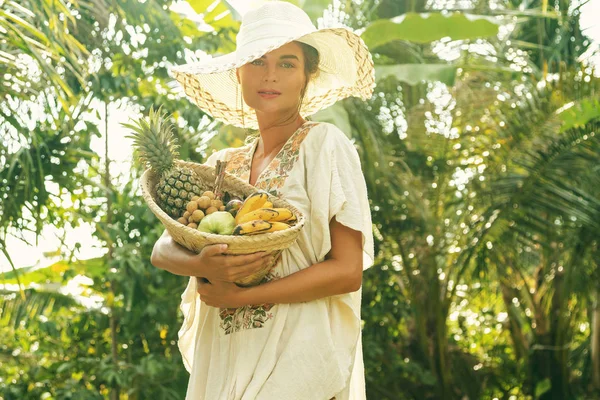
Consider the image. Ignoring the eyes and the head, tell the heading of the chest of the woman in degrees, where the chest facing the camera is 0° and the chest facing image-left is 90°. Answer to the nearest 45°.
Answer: approximately 45°

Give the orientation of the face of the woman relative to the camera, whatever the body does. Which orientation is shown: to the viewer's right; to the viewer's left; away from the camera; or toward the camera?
toward the camera

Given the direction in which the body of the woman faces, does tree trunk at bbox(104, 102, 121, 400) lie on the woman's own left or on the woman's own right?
on the woman's own right
